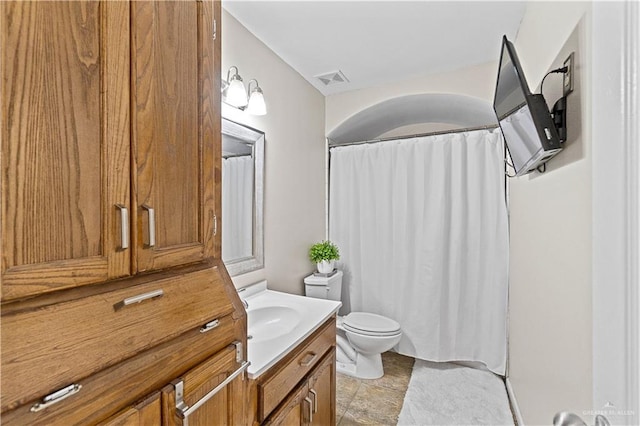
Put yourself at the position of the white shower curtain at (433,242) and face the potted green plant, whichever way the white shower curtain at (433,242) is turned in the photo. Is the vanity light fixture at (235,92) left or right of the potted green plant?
left

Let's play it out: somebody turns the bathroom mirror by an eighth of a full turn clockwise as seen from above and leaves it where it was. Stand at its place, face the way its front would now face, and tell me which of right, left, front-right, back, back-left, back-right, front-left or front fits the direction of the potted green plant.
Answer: back-left

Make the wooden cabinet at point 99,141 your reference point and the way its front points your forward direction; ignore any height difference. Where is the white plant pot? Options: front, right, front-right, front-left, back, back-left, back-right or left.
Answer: left

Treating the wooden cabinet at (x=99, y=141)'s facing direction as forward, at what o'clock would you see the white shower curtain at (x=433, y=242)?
The white shower curtain is roughly at 10 o'clock from the wooden cabinet.

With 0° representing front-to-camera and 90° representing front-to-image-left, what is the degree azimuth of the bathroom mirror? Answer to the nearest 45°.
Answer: approximately 315°

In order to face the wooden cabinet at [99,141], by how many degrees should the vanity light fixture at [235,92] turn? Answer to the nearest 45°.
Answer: approximately 45° to its right

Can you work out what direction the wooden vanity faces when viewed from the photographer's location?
facing the viewer and to the right of the viewer

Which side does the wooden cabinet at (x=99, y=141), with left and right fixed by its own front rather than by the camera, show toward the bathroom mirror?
left

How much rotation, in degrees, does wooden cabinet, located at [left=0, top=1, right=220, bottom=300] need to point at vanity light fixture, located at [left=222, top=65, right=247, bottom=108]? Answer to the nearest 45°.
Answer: approximately 90° to its left

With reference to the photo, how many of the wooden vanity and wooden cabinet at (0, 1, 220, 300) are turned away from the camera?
0

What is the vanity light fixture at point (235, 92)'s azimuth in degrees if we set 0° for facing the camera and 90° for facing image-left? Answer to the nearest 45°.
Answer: approximately 315°
